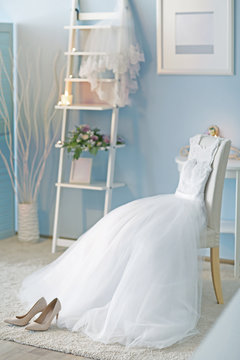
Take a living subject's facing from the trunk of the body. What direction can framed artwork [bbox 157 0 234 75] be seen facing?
toward the camera

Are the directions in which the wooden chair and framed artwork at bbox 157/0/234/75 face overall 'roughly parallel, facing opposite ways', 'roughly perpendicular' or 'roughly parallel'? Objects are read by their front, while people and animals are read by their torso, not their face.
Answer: roughly perpendicular

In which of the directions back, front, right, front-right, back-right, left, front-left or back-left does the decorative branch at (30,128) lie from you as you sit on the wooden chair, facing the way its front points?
front-right

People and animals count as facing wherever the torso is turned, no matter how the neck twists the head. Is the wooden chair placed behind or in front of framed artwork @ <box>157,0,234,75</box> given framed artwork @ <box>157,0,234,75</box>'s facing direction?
in front

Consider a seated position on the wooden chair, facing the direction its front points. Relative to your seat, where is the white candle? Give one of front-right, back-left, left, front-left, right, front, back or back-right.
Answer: front-right

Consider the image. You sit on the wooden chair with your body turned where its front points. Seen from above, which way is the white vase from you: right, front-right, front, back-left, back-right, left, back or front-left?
front-right

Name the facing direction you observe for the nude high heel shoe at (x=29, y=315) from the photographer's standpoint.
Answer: facing to the left of the viewer

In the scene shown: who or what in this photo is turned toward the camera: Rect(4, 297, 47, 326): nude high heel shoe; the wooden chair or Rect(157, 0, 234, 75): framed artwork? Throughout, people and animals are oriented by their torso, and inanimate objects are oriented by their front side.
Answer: the framed artwork

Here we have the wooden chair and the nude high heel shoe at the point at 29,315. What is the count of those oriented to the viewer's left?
2

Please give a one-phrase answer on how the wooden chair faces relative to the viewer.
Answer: facing to the left of the viewer

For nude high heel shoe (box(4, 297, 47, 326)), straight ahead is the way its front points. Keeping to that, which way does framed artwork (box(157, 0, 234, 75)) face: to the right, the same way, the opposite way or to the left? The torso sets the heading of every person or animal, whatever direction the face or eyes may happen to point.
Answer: to the left
